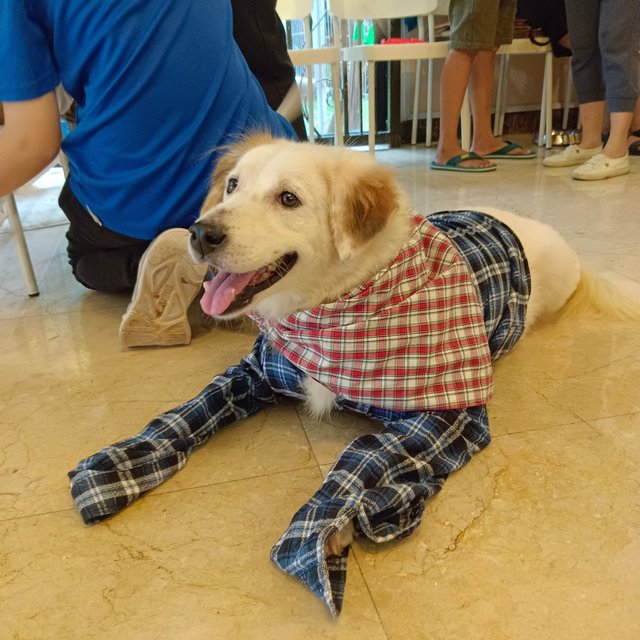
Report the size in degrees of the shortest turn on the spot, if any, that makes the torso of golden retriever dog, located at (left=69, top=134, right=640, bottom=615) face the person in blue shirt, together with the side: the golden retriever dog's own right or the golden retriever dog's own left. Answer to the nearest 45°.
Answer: approximately 90° to the golden retriever dog's own right

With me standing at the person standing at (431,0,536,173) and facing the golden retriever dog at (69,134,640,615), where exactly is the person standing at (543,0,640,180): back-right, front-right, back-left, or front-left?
front-left

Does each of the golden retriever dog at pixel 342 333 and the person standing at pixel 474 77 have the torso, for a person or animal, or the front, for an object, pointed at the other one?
no

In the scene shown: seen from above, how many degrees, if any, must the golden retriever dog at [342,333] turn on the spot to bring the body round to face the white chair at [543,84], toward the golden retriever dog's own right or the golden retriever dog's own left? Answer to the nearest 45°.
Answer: approximately 135° to the golden retriever dog's own right

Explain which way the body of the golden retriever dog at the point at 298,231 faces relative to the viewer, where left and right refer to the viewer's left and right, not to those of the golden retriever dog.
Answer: facing the viewer and to the left of the viewer

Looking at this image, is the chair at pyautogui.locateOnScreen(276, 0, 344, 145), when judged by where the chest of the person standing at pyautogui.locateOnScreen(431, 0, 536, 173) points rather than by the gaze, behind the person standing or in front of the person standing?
behind

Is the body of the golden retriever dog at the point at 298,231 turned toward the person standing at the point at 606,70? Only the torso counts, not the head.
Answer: no

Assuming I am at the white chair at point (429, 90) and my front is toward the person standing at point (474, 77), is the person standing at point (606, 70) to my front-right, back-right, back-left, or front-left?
front-left

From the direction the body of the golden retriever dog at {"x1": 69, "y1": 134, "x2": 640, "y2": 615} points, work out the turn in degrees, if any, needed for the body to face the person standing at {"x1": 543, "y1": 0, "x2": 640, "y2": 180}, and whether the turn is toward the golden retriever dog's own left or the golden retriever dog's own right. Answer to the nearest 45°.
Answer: approximately 180°

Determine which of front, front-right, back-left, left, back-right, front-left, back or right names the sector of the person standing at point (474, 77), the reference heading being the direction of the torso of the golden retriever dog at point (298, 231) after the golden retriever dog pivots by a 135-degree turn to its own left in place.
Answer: left

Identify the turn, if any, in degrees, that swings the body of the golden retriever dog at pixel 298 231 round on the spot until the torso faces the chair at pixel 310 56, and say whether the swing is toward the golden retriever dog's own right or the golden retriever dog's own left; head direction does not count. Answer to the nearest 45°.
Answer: approximately 135° to the golden retriever dog's own right

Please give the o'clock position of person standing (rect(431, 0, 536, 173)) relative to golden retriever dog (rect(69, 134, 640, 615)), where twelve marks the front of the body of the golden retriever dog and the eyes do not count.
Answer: The person standing is roughly at 5 o'clock from the golden retriever dog.

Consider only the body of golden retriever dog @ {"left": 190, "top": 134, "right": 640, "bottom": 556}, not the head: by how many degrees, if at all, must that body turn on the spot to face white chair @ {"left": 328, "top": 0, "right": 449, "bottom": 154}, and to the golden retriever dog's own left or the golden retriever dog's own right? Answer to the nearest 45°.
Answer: approximately 135° to the golden retriever dog's own right

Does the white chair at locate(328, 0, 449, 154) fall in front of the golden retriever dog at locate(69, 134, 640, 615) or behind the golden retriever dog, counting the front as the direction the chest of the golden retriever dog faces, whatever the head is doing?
behind
